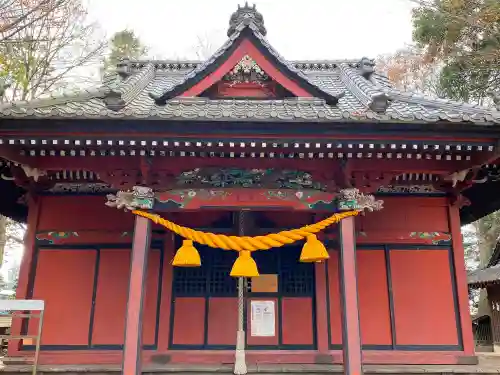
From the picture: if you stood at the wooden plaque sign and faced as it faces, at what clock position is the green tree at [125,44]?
The green tree is roughly at 5 o'clock from the wooden plaque sign.

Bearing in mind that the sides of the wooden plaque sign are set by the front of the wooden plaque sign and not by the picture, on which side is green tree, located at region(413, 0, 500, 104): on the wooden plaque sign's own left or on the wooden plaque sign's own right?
on the wooden plaque sign's own left

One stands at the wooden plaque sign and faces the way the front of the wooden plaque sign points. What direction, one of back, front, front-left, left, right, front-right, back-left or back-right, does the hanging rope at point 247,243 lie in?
front

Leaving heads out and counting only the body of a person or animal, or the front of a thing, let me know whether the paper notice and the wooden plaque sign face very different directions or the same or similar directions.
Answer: same or similar directions

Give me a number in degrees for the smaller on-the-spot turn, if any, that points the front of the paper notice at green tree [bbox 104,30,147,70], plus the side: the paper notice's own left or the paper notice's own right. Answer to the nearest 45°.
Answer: approximately 135° to the paper notice's own right

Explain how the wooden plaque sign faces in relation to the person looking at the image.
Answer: facing the viewer

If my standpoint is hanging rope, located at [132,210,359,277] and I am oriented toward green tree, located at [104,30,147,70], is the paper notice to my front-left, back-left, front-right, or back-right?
front-right

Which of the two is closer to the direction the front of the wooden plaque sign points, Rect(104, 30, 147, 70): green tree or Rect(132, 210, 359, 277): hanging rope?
the hanging rope

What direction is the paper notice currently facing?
toward the camera

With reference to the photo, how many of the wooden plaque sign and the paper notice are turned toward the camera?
2

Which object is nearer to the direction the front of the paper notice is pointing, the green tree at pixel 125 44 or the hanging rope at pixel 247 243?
the hanging rope
